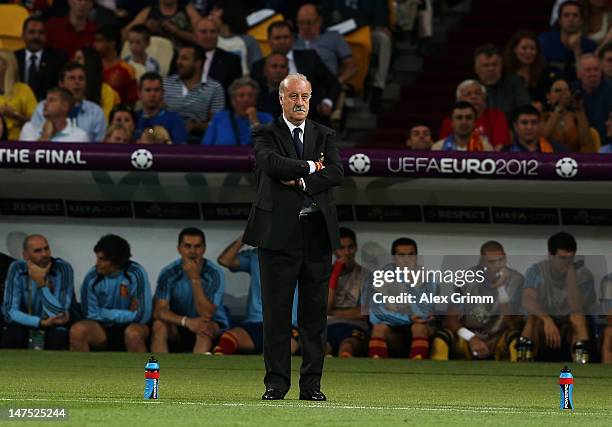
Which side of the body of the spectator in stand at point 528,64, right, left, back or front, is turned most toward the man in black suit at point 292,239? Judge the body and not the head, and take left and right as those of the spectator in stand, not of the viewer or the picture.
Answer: front

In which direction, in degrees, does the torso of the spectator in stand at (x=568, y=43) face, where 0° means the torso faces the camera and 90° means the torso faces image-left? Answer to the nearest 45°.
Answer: approximately 0°

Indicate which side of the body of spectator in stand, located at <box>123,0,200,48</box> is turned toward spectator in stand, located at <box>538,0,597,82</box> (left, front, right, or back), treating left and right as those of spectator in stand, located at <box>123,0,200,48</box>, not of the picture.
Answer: left

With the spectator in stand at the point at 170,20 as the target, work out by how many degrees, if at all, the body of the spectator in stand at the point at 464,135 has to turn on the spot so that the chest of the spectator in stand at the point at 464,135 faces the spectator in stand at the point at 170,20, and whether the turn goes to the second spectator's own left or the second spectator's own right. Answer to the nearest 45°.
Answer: approximately 135° to the second spectator's own right
